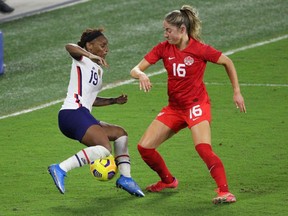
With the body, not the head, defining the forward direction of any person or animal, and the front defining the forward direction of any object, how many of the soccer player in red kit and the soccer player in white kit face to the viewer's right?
1

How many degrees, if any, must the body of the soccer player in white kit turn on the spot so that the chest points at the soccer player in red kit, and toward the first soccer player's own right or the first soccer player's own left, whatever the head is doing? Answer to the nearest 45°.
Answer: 0° — they already face them

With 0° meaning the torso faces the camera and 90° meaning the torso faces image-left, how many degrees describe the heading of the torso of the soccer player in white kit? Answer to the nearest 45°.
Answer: approximately 270°

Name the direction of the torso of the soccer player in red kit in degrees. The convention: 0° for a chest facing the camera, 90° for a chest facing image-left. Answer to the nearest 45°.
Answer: approximately 45°

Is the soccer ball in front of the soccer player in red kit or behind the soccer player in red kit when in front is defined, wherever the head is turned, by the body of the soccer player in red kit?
in front
